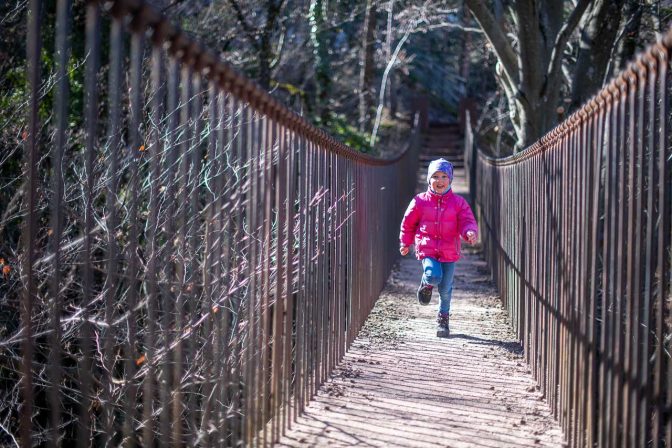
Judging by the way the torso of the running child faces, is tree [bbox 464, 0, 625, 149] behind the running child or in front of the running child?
behind

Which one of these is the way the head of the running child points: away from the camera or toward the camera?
toward the camera

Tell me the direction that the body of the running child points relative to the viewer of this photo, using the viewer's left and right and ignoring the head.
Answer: facing the viewer
